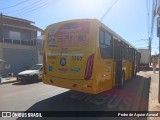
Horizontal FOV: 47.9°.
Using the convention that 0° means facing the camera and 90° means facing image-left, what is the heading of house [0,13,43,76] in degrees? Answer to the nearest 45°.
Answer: approximately 315°

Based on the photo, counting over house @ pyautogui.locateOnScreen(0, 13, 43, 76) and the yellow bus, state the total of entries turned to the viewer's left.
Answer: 0

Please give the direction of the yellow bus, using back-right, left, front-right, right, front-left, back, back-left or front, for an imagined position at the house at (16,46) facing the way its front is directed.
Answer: front-right
